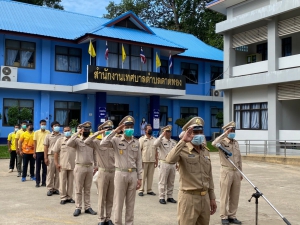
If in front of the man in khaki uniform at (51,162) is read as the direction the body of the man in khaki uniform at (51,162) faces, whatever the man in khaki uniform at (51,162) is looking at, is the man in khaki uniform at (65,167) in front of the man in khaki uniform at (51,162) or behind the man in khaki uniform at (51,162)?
in front

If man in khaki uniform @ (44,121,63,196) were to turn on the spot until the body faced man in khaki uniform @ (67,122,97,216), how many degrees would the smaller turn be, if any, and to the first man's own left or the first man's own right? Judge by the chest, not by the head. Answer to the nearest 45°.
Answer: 0° — they already face them

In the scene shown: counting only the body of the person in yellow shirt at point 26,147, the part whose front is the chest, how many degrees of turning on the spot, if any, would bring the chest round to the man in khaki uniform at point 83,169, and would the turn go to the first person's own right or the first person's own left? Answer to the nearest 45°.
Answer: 0° — they already face them

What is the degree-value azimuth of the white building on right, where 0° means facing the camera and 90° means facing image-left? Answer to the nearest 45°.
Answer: approximately 45°

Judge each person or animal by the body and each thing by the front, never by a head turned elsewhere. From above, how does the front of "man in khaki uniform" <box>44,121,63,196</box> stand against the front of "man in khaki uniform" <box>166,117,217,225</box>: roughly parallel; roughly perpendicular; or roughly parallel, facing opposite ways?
roughly parallel

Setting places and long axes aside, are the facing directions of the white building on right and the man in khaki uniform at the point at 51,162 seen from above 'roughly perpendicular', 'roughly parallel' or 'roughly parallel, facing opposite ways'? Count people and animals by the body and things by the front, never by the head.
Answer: roughly perpendicular

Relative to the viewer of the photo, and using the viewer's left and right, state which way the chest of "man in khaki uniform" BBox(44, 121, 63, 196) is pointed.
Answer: facing the viewer

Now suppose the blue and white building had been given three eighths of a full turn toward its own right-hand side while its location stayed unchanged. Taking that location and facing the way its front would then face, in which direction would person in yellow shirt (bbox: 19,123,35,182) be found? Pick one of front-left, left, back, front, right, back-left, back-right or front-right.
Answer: left

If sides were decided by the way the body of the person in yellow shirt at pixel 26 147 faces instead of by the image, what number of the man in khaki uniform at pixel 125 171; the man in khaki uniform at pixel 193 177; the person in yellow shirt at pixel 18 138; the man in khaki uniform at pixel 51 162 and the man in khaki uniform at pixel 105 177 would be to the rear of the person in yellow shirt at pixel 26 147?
1

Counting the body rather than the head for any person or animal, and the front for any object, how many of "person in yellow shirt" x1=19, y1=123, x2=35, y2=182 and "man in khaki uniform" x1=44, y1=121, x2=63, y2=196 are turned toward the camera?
2

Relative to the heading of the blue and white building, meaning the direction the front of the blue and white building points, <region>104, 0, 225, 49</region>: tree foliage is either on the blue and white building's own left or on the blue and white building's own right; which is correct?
on the blue and white building's own left

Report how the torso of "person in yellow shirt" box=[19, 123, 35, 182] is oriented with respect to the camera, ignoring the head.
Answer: toward the camera

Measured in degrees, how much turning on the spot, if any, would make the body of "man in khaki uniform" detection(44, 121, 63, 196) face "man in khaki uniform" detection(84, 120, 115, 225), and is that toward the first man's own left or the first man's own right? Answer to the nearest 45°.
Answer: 0° — they already face them

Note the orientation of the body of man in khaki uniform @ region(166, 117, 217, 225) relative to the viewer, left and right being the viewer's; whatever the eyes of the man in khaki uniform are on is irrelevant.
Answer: facing the viewer and to the right of the viewer
